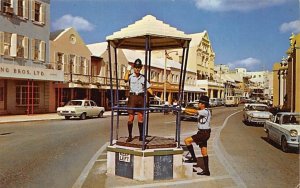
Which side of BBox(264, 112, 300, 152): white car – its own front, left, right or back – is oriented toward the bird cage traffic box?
right

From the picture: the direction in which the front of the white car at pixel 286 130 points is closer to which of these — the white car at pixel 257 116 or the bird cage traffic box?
the bird cage traffic box

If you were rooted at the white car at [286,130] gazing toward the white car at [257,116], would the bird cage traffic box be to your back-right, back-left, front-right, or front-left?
back-left

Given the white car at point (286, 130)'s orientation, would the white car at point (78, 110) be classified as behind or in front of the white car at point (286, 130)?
behind

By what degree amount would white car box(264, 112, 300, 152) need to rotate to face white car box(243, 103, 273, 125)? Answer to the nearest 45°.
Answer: approximately 135° to its left
